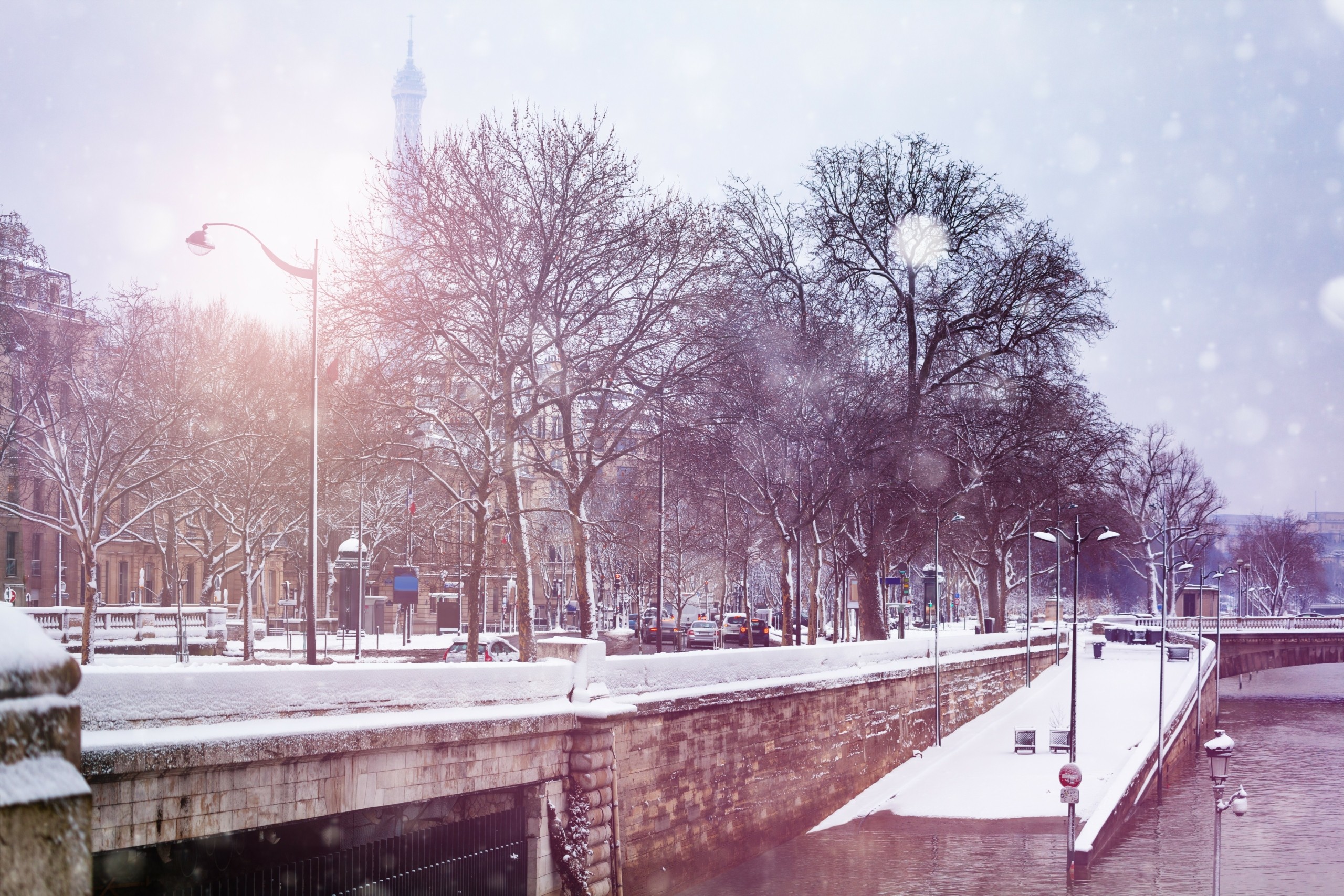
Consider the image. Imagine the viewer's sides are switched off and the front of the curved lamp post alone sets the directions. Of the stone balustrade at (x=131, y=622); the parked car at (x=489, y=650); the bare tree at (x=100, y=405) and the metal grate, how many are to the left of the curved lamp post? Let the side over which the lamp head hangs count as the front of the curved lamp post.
1

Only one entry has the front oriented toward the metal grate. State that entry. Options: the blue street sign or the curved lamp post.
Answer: the blue street sign

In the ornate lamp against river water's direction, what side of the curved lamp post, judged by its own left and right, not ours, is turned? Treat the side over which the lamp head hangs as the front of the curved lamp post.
back

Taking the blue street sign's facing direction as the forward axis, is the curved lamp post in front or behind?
in front

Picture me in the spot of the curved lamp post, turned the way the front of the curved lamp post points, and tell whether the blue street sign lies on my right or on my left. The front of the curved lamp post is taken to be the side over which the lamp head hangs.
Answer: on my right

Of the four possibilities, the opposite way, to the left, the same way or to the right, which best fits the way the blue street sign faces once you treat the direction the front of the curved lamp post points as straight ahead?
to the left

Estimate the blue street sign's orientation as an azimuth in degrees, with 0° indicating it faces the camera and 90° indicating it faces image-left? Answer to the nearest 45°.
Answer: approximately 0°

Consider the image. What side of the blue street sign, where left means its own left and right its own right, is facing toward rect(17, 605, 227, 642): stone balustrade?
right

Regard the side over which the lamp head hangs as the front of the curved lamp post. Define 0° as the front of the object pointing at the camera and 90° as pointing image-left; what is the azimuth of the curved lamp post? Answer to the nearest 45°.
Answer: approximately 90°

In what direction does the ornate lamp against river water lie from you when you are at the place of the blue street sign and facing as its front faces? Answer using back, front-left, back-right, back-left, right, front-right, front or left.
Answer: front-left

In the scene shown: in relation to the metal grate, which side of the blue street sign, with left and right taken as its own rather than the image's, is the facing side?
front

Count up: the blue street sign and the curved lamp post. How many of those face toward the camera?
1

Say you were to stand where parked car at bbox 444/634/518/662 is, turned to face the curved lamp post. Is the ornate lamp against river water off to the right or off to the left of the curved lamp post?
left

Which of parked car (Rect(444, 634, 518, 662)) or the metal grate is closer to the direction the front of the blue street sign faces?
the metal grate
